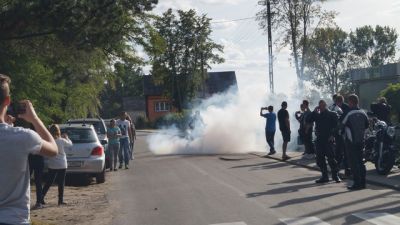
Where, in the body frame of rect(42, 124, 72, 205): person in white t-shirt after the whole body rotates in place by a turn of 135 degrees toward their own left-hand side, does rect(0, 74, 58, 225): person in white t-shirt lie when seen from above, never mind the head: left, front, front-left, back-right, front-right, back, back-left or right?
left

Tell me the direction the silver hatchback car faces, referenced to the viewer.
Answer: facing away from the viewer

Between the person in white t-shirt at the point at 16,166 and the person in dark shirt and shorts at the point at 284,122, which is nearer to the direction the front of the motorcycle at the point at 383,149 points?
the person in white t-shirt

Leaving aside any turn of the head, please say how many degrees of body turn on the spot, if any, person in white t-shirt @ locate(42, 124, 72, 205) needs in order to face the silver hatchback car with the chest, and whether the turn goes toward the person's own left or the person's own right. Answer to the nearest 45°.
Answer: approximately 45° to the person's own left

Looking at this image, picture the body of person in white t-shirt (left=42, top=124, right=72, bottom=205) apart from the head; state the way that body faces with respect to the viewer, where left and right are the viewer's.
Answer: facing away from the viewer and to the right of the viewer

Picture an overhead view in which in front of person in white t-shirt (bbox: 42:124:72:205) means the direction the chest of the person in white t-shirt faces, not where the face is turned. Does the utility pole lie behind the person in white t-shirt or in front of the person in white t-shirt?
in front

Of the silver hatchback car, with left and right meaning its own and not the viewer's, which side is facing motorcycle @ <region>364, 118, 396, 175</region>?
right

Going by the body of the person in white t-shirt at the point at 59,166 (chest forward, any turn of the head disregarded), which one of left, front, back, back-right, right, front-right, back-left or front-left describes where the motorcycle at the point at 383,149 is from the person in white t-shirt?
front-right

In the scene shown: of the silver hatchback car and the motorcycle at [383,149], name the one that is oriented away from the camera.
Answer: the silver hatchback car

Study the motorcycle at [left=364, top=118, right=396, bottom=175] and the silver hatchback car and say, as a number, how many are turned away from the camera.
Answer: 1

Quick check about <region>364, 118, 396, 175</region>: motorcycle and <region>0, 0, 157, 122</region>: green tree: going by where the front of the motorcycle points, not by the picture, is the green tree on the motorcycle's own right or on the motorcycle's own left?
on the motorcycle's own right

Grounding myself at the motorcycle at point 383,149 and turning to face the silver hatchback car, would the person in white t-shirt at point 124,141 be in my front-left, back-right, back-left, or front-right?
front-right

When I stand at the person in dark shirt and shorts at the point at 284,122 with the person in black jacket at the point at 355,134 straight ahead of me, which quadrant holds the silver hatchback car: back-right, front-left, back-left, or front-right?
front-right

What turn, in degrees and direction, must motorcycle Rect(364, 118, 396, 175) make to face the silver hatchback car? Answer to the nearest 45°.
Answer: approximately 135° to its right

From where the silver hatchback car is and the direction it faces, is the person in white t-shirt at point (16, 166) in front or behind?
behind
